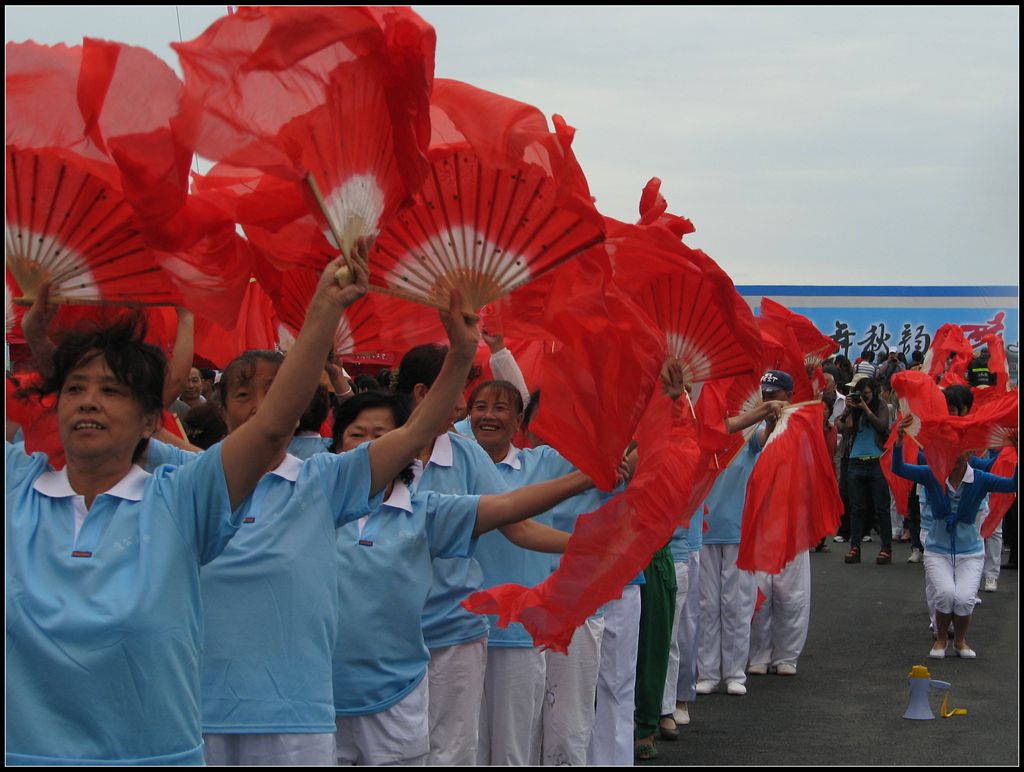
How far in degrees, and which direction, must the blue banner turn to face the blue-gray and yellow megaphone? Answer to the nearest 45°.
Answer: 0° — it already faces it

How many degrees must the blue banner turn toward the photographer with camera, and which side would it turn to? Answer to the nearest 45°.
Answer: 0° — it already faces them

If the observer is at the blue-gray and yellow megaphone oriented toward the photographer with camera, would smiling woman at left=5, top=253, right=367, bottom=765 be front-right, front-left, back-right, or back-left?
back-left

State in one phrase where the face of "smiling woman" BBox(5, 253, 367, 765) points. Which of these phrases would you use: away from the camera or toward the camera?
toward the camera

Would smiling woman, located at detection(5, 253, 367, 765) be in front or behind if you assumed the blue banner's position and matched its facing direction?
in front

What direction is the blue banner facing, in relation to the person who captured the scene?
facing the viewer
